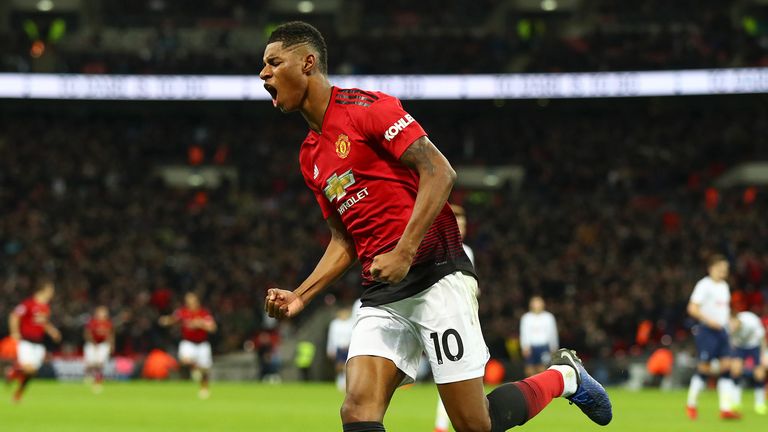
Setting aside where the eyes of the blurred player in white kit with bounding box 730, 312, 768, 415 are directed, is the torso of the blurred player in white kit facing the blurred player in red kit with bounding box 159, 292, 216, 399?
no

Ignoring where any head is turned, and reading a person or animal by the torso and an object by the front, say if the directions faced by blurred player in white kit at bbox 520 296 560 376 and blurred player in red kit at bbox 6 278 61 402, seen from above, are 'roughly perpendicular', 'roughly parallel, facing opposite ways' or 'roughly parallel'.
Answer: roughly perpendicular

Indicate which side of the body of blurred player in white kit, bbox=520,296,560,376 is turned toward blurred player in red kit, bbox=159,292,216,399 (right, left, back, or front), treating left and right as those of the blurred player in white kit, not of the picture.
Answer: right

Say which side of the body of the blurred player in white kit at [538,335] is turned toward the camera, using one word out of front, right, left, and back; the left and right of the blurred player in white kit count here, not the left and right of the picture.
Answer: front

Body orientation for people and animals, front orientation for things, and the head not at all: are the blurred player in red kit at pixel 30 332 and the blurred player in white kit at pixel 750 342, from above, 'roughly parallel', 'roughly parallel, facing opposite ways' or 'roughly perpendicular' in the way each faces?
roughly perpendicular

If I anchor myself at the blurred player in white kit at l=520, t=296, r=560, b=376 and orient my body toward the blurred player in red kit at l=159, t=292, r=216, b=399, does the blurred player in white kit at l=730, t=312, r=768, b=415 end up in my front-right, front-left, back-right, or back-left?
back-left

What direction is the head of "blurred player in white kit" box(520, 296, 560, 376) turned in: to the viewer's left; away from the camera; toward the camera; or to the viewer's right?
toward the camera

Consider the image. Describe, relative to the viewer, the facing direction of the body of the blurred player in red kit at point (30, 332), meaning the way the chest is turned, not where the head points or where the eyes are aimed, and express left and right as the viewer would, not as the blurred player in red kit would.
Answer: facing the viewer and to the right of the viewer

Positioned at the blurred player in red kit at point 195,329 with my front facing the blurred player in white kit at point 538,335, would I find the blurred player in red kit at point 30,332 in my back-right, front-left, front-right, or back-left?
back-right

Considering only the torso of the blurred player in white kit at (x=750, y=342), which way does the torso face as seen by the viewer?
toward the camera

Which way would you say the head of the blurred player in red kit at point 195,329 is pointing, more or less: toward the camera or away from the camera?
toward the camera

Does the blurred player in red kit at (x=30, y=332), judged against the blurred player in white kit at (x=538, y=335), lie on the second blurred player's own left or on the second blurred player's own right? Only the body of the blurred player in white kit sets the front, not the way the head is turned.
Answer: on the second blurred player's own right

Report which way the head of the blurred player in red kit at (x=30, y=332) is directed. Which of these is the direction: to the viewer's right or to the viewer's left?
to the viewer's right

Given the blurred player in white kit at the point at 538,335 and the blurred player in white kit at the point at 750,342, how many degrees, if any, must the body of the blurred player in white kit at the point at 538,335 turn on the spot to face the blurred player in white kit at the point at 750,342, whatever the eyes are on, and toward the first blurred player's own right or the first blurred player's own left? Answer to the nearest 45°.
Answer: approximately 45° to the first blurred player's own left

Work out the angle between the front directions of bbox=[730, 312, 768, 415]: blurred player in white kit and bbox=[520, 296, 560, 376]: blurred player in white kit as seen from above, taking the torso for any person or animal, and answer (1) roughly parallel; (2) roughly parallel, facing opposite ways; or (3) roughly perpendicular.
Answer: roughly parallel
